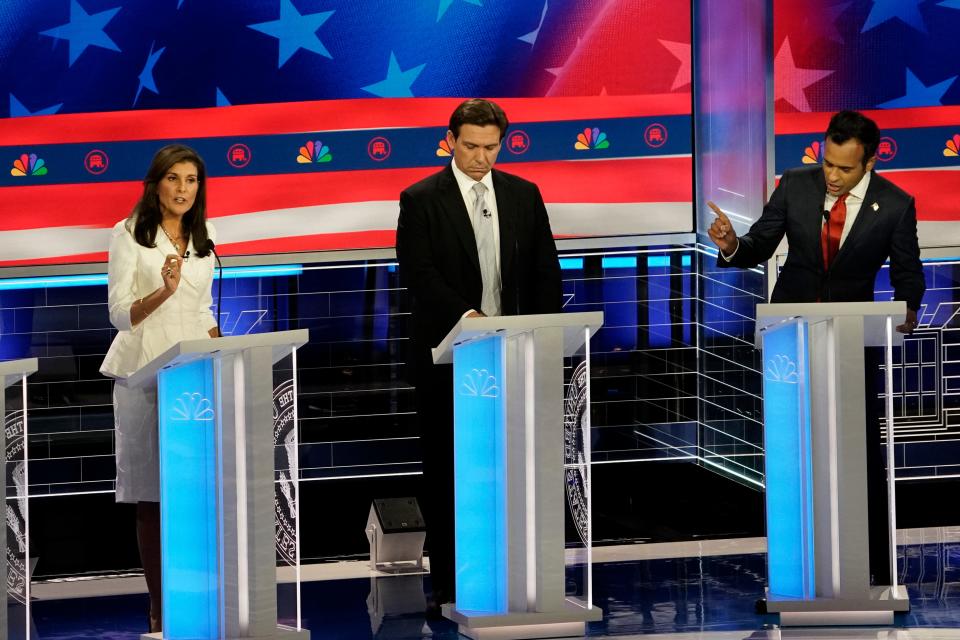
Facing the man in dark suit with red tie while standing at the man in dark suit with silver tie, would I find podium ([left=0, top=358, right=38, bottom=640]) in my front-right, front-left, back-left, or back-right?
back-right

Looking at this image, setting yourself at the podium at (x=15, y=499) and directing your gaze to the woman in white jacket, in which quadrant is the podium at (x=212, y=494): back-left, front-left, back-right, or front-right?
front-right

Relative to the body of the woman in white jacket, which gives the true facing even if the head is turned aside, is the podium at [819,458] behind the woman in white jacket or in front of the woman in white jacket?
in front

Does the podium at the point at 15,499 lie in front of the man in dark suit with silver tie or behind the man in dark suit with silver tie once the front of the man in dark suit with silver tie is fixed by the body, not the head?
in front

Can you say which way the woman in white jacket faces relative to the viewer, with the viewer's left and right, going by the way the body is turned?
facing the viewer and to the right of the viewer

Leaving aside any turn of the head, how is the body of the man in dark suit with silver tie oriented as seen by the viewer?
toward the camera

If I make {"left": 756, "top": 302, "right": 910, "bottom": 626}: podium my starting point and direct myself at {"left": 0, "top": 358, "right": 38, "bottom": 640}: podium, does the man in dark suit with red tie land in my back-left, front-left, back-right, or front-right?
back-right

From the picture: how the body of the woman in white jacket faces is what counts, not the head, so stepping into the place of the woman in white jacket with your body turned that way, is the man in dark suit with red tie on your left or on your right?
on your left

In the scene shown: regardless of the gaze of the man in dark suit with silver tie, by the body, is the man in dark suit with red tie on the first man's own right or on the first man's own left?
on the first man's own left

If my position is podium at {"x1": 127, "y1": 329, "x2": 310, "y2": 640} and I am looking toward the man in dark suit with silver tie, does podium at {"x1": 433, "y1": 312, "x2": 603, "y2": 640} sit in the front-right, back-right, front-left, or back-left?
front-right

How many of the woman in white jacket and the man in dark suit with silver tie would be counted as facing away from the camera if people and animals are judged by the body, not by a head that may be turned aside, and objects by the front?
0
